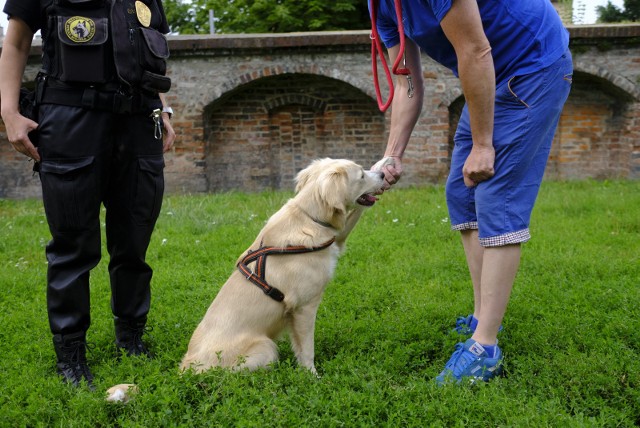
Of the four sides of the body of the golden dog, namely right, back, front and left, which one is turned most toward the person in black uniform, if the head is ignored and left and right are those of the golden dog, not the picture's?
back

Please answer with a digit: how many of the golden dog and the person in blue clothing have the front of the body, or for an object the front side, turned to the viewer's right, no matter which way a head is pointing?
1

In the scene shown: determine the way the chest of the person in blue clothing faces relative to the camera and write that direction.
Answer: to the viewer's left

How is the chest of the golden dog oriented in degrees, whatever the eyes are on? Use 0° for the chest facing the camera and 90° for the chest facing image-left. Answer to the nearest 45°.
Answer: approximately 270°

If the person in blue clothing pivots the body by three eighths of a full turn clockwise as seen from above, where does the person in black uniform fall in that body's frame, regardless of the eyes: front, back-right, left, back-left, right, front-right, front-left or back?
back-left

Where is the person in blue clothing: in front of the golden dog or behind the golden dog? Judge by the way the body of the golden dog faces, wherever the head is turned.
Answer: in front

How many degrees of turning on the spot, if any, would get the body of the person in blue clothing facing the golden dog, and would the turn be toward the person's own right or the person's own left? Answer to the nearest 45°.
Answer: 0° — they already face it

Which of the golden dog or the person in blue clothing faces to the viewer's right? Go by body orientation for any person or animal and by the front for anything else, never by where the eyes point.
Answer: the golden dog

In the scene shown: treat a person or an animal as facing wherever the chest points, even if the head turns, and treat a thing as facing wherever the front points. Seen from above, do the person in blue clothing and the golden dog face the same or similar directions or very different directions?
very different directions

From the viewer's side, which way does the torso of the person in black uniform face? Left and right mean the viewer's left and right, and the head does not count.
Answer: facing the viewer and to the right of the viewer
